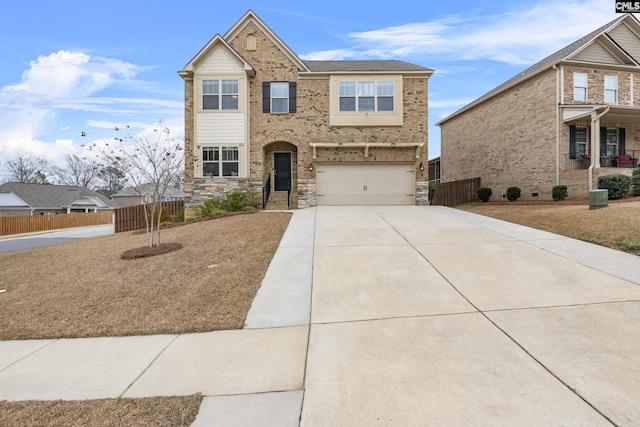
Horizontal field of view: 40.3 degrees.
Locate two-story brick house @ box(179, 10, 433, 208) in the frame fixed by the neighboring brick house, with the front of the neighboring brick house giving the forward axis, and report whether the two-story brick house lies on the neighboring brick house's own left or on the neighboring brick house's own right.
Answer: on the neighboring brick house's own right

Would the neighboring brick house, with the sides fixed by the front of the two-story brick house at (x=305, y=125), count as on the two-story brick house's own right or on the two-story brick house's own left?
on the two-story brick house's own left

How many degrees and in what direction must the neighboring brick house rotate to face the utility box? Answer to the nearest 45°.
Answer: approximately 45° to its right

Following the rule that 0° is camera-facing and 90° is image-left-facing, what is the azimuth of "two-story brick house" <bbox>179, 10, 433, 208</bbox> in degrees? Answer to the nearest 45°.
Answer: approximately 0°

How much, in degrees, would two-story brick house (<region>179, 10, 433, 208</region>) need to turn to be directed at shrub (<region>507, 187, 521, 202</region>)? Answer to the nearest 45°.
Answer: approximately 90° to its left

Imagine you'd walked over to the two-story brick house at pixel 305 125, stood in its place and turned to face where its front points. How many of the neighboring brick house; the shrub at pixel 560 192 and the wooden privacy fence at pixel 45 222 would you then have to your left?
2

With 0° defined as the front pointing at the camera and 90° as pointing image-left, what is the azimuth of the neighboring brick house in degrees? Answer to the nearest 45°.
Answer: approximately 315°

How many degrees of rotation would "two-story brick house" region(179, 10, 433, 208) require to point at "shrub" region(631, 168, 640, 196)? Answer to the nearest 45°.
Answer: approximately 90° to its left

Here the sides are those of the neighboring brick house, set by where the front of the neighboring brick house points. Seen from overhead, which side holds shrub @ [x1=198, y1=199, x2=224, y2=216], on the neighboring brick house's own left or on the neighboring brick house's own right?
on the neighboring brick house's own right
